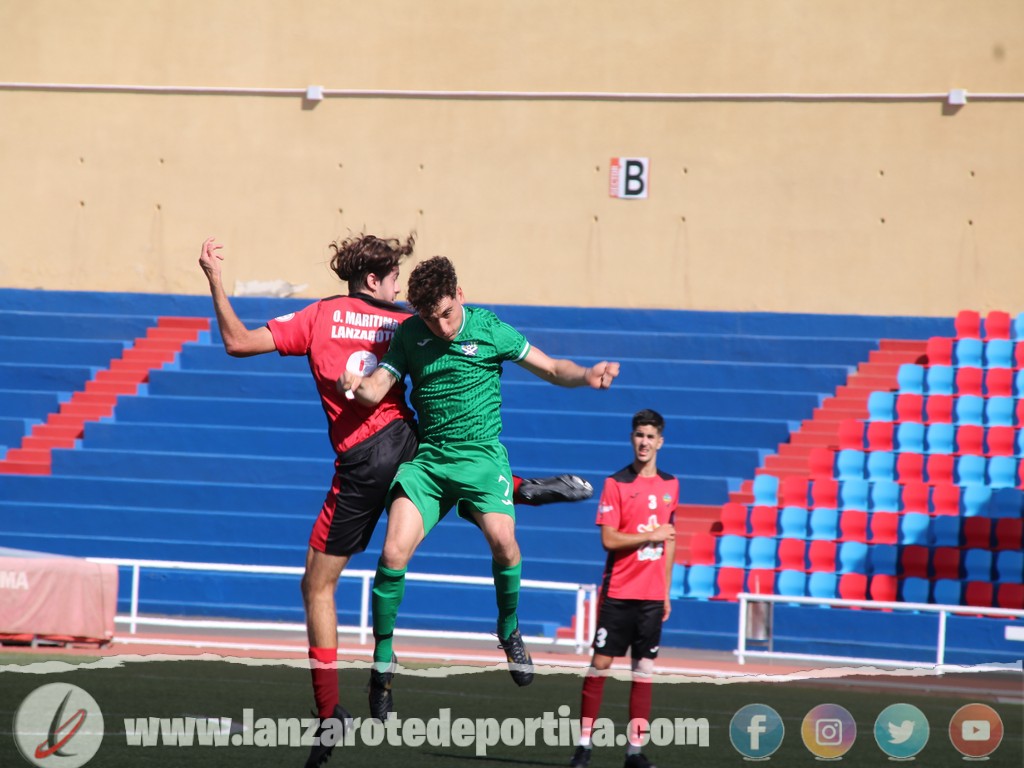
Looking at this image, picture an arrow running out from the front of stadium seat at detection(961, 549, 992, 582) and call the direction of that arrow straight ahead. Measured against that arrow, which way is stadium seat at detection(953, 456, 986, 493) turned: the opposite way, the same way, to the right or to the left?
the same way

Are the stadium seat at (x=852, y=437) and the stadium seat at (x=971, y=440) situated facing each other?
no

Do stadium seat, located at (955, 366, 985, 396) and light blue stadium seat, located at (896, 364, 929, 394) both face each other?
no

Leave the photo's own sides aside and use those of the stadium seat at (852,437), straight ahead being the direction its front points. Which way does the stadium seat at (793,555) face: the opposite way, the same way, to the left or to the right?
the same way

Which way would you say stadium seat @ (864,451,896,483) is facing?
toward the camera

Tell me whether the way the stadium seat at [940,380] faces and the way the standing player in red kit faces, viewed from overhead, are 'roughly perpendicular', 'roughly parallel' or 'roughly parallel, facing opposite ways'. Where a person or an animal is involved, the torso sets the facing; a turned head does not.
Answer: roughly parallel

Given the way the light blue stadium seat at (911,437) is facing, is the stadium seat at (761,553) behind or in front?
in front

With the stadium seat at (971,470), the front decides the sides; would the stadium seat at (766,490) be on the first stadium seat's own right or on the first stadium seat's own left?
on the first stadium seat's own right

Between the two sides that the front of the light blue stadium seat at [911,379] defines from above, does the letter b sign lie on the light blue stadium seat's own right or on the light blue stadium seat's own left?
on the light blue stadium seat's own right

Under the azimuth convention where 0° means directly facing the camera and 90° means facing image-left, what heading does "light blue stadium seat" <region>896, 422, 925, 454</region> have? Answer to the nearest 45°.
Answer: approximately 0°

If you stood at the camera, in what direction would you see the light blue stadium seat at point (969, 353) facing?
facing the viewer

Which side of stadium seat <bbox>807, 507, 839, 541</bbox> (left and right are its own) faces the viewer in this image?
front

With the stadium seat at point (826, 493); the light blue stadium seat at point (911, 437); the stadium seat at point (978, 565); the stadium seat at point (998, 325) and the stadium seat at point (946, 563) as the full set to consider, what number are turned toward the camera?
5

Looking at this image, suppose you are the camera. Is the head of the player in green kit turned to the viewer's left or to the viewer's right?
to the viewer's left

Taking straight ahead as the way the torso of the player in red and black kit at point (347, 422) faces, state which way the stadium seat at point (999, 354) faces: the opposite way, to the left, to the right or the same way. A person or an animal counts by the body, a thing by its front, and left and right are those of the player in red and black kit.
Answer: the opposite way

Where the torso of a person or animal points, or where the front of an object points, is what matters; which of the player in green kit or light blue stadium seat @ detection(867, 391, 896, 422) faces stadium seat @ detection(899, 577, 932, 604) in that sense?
the light blue stadium seat

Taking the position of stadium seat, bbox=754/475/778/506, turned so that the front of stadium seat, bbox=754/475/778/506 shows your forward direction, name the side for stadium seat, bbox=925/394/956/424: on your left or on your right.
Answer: on your left

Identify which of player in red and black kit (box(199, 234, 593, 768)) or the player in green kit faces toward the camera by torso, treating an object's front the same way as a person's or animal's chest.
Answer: the player in green kit

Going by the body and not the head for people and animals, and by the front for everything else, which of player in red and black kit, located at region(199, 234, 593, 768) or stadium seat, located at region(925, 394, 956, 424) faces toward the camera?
the stadium seat

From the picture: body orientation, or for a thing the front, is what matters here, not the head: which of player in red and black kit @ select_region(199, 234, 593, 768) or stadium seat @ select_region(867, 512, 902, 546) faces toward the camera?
the stadium seat

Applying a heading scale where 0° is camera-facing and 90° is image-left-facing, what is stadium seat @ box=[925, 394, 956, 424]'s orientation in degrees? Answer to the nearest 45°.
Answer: approximately 0°

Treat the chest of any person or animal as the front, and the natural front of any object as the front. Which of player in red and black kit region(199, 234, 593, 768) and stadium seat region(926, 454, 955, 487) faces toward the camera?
the stadium seat

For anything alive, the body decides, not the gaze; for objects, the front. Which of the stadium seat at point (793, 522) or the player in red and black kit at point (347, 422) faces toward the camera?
the stadium seat

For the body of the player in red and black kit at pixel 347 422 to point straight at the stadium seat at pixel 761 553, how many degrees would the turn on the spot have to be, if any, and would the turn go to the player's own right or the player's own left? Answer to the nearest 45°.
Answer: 0° — they already face it
